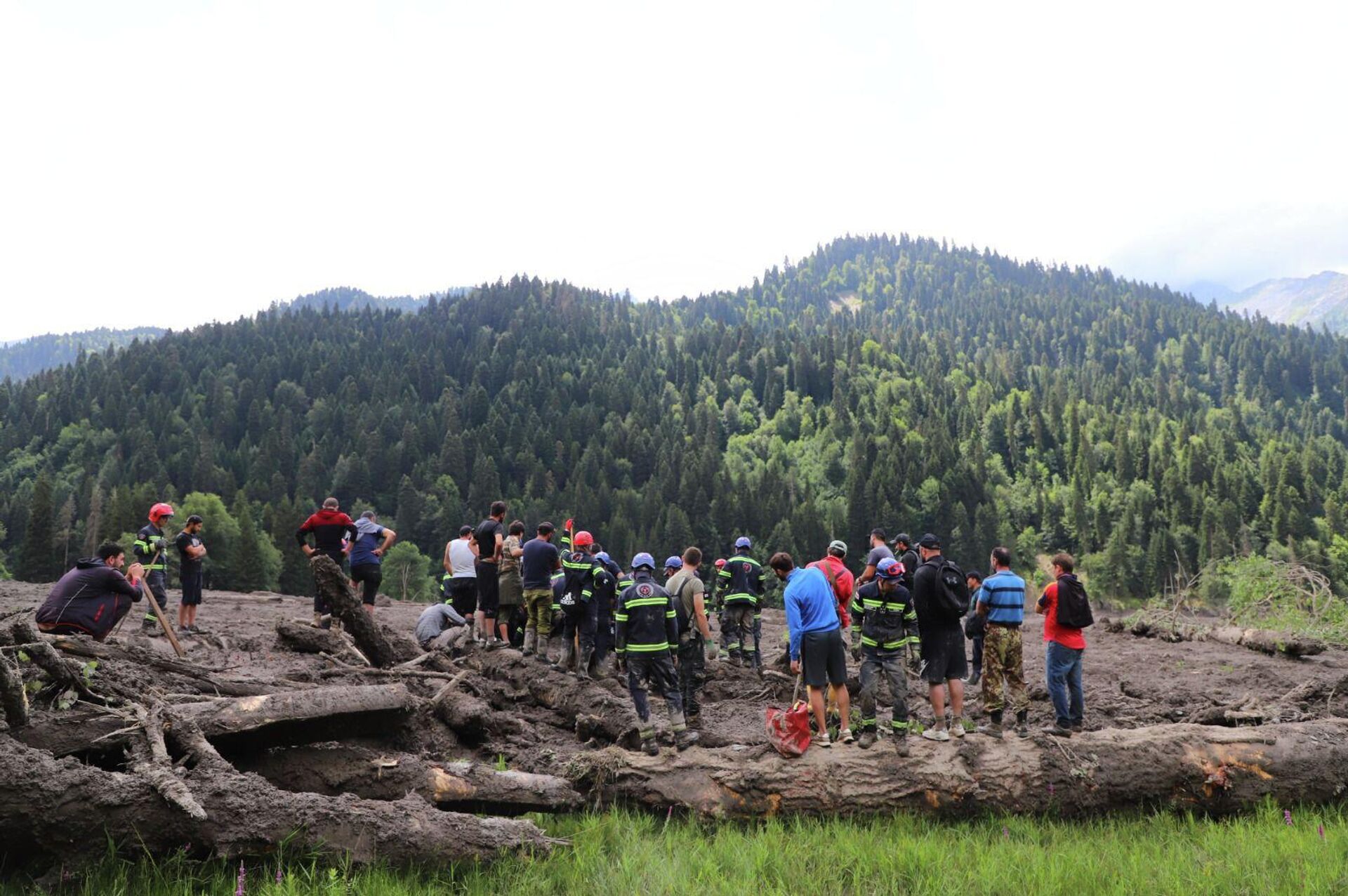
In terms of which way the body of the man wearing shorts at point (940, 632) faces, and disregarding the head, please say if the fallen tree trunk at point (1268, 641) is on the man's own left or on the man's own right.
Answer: on the man's own right

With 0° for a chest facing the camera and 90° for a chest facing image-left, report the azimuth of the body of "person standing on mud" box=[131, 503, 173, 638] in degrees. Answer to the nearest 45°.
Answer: approximately 315°

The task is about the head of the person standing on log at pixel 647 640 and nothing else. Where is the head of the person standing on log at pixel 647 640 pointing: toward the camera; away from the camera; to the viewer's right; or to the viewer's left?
away from the camera

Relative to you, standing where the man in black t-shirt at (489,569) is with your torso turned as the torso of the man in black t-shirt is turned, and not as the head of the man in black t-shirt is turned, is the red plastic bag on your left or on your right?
on your right

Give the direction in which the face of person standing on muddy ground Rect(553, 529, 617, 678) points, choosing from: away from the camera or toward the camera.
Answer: away from the camera

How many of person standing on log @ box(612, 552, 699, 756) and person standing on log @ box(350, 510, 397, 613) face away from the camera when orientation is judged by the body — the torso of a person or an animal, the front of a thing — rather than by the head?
2

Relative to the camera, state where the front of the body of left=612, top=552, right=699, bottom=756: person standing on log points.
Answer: away from the camera

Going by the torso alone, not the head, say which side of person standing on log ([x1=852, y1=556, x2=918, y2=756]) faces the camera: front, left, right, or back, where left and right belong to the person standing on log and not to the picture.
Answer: front

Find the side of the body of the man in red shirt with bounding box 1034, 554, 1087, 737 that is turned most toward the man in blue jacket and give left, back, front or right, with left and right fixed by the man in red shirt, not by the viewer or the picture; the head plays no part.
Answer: left

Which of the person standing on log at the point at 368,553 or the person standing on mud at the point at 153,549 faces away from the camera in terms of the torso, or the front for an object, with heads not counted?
the person standing on log at the point at 368,553

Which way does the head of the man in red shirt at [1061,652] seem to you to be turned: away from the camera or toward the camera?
away from the camera
